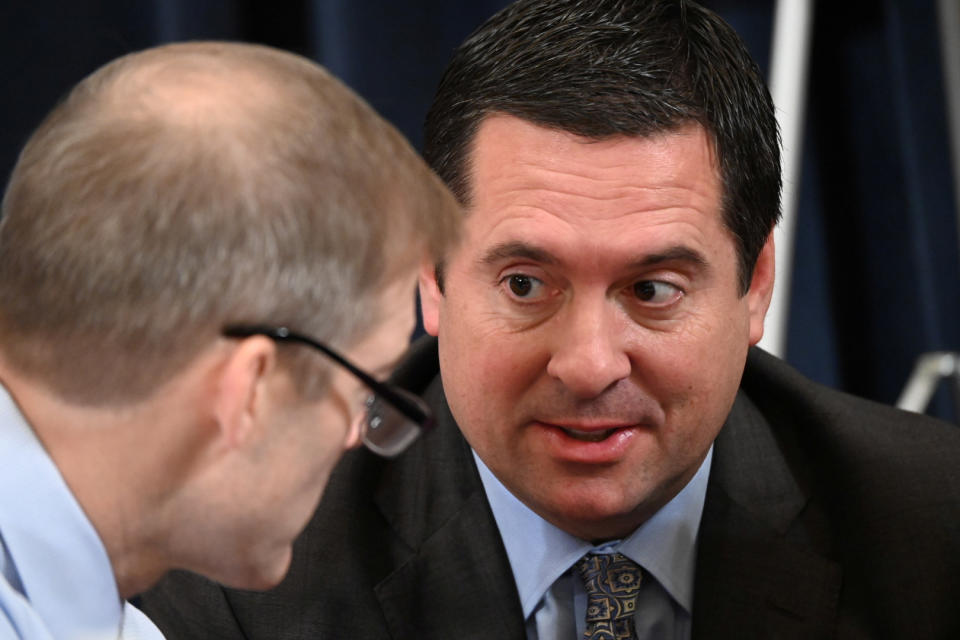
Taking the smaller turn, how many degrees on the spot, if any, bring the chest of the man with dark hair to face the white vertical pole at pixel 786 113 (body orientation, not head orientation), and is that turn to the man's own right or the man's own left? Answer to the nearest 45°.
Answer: approximately 180°

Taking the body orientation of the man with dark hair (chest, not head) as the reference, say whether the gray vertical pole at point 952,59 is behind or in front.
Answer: behind

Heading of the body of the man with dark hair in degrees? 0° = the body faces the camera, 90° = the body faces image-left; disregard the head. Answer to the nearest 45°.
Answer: approximately 0°

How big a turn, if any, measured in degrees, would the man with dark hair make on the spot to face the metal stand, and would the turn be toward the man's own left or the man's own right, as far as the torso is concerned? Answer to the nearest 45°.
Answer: approximately 135° to the man's own left
